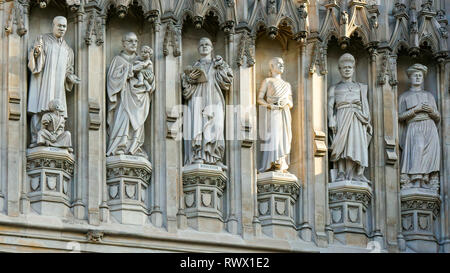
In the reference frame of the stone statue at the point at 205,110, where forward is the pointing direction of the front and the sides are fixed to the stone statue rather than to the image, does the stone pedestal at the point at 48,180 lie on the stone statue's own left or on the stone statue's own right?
on the stone statue's own right

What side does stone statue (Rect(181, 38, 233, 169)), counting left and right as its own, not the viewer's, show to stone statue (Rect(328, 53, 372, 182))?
left

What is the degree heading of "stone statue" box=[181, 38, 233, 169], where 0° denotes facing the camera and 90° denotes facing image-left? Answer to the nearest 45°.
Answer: approximately 0°

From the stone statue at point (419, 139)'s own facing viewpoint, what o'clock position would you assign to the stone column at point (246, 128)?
The stone column is roughly at 2 o'clock from the stone statue.

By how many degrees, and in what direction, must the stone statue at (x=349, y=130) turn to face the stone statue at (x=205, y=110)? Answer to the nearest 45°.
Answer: approximately 45° to its right

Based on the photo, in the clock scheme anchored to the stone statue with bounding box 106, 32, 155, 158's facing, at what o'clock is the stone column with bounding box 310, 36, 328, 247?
The stone column is roughly at 10 o'clock from the stone statue.

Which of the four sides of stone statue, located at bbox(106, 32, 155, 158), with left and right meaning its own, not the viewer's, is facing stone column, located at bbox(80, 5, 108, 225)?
right

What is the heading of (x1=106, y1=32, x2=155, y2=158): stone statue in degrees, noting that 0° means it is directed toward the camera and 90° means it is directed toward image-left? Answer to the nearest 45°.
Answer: approximately 315°

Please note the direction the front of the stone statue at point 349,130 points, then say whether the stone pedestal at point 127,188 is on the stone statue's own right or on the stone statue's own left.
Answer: on the stone statue's own right
